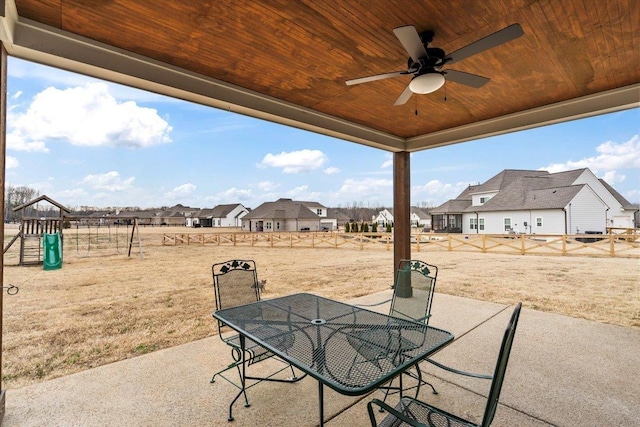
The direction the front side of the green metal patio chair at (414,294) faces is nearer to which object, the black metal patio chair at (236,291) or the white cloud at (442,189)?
the black metal patio chair

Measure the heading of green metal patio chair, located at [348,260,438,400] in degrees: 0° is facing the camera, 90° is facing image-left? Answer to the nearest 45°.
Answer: approximately 45°

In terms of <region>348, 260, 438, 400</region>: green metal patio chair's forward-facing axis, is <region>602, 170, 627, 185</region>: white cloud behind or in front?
behind

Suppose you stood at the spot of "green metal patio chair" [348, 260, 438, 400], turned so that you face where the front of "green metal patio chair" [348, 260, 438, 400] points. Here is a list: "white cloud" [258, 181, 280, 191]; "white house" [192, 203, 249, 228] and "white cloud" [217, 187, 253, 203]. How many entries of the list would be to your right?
3

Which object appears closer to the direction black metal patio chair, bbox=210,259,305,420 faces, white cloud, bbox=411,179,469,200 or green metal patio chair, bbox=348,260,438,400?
the green metal patio chair

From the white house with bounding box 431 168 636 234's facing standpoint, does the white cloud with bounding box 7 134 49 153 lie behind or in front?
behind

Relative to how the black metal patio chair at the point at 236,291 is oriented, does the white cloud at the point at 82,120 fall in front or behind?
behind

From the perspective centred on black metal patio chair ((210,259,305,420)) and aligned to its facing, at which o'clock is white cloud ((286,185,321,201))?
The white cloud is roughly at 8 o'clock from the black metal patio chair.

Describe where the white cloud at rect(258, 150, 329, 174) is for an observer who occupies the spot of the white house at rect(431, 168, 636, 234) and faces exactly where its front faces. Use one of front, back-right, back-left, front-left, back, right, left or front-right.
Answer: back
